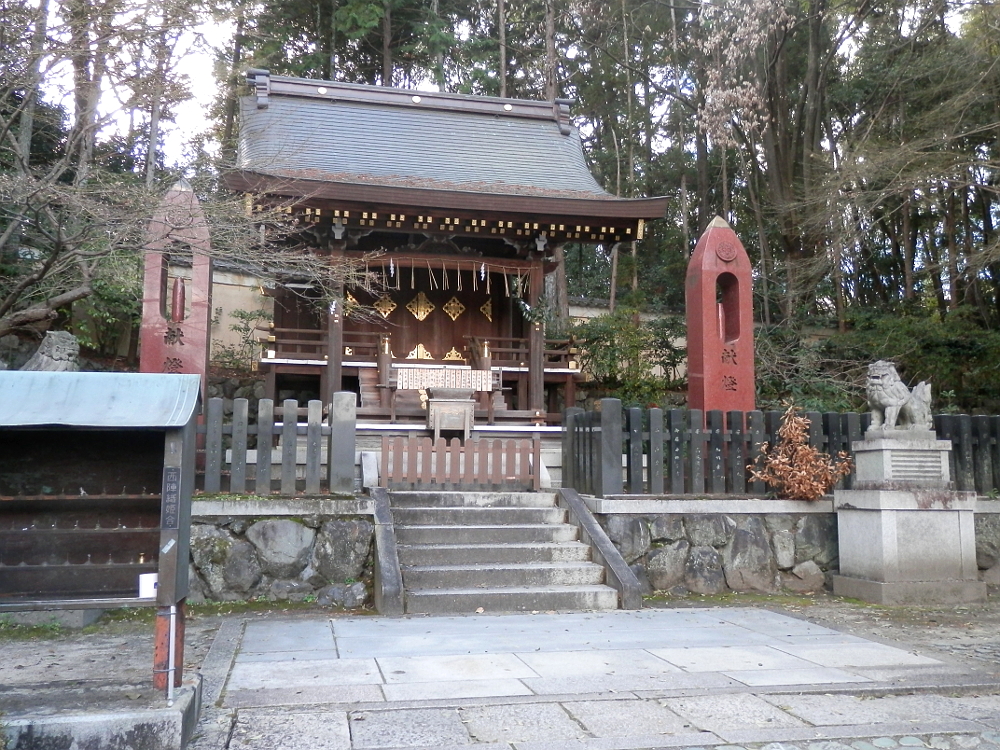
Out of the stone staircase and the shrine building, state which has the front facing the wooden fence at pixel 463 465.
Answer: the shrine building

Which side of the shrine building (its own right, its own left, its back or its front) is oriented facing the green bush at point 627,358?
left

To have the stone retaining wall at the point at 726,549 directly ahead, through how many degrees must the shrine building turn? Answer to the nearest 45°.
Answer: approximately 45° to its left

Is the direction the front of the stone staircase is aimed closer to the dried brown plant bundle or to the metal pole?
the metal pole

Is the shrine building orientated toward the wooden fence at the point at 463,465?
yes

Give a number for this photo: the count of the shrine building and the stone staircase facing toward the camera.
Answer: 2

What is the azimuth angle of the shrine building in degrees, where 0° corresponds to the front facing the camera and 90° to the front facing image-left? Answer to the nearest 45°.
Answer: approximately 0°

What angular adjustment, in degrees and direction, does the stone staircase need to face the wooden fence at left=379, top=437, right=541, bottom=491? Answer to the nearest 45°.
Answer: approximately 180°

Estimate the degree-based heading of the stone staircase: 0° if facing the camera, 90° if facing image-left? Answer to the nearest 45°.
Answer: approximately 0°

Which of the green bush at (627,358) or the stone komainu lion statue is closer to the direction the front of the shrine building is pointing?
the stone komainu lion statue

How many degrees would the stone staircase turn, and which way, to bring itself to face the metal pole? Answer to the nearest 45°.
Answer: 0° — it already faces it

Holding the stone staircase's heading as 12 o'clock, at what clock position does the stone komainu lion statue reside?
The stone komainu lion statue is roughly at 9 o'clock from the stone staircase.
